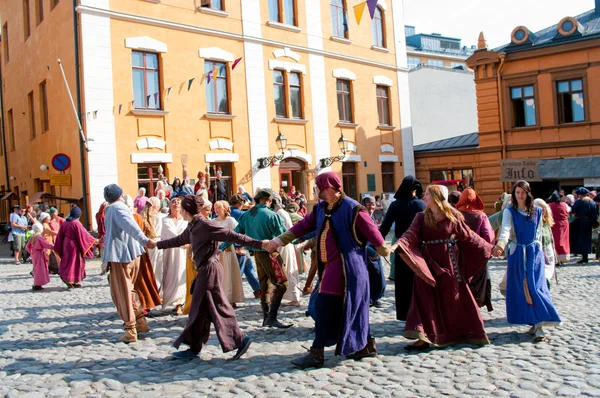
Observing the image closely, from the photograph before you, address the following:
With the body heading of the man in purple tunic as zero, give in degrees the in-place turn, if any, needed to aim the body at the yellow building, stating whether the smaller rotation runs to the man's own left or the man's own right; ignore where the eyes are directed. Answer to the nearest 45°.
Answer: approximately 135° to the man's own right

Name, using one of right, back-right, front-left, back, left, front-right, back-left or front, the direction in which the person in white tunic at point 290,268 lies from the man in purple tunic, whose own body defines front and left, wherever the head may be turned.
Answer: back-right

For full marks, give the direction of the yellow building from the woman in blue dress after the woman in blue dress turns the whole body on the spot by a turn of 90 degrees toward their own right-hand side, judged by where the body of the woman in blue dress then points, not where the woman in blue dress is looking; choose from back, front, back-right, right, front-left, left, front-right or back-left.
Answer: front-right

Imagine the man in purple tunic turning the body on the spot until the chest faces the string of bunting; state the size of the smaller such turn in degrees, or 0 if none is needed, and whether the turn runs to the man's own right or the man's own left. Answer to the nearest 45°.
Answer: approximately 135° to the man's own right

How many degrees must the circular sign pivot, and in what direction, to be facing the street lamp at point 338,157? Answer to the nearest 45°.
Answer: approximately 90° to its left

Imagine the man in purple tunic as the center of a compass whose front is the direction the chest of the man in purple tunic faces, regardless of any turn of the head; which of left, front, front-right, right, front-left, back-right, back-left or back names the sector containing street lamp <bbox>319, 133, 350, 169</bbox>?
back-right

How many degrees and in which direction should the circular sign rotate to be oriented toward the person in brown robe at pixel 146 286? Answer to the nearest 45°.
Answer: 0° — it already faces them

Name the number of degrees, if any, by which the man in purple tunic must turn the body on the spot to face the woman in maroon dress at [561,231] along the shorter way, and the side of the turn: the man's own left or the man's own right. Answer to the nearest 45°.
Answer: approximately 180°

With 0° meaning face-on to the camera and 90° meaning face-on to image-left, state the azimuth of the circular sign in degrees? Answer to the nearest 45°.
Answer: approximately 0°

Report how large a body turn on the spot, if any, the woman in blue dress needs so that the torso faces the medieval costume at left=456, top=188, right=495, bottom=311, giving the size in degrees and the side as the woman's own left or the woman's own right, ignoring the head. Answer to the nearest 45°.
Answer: approximately 135° to the woman's own right

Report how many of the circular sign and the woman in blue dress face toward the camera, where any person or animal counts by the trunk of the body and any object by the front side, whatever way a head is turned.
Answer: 2
